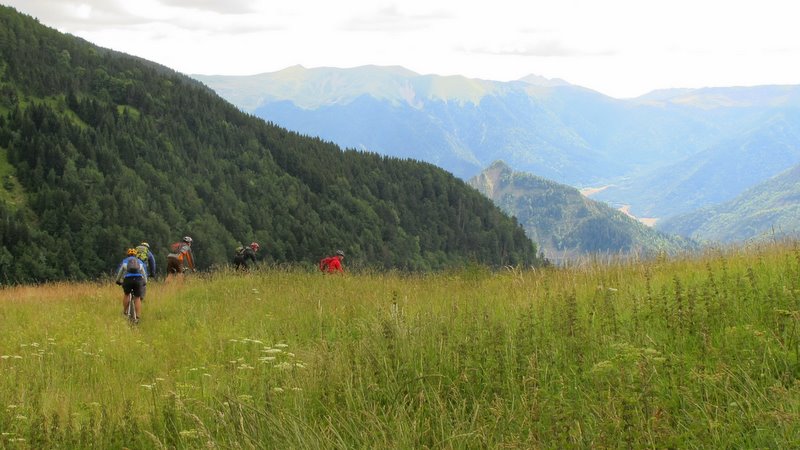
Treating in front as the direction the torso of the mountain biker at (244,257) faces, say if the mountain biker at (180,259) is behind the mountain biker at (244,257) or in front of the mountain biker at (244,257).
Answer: behind

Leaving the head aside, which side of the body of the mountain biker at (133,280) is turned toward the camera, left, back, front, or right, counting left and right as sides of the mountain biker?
back

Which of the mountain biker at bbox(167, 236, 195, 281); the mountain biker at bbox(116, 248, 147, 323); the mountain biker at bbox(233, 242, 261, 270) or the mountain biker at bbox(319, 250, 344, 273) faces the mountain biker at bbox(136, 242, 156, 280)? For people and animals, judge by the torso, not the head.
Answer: the mountain biker at bbox(116, 248, 147, 323)

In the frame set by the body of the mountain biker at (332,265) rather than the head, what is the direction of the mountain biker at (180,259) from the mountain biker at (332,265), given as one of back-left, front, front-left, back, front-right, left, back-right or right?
back-left

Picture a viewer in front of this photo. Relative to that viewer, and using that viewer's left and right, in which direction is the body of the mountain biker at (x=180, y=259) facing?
facing away from the viewer and to the right of the viewer
